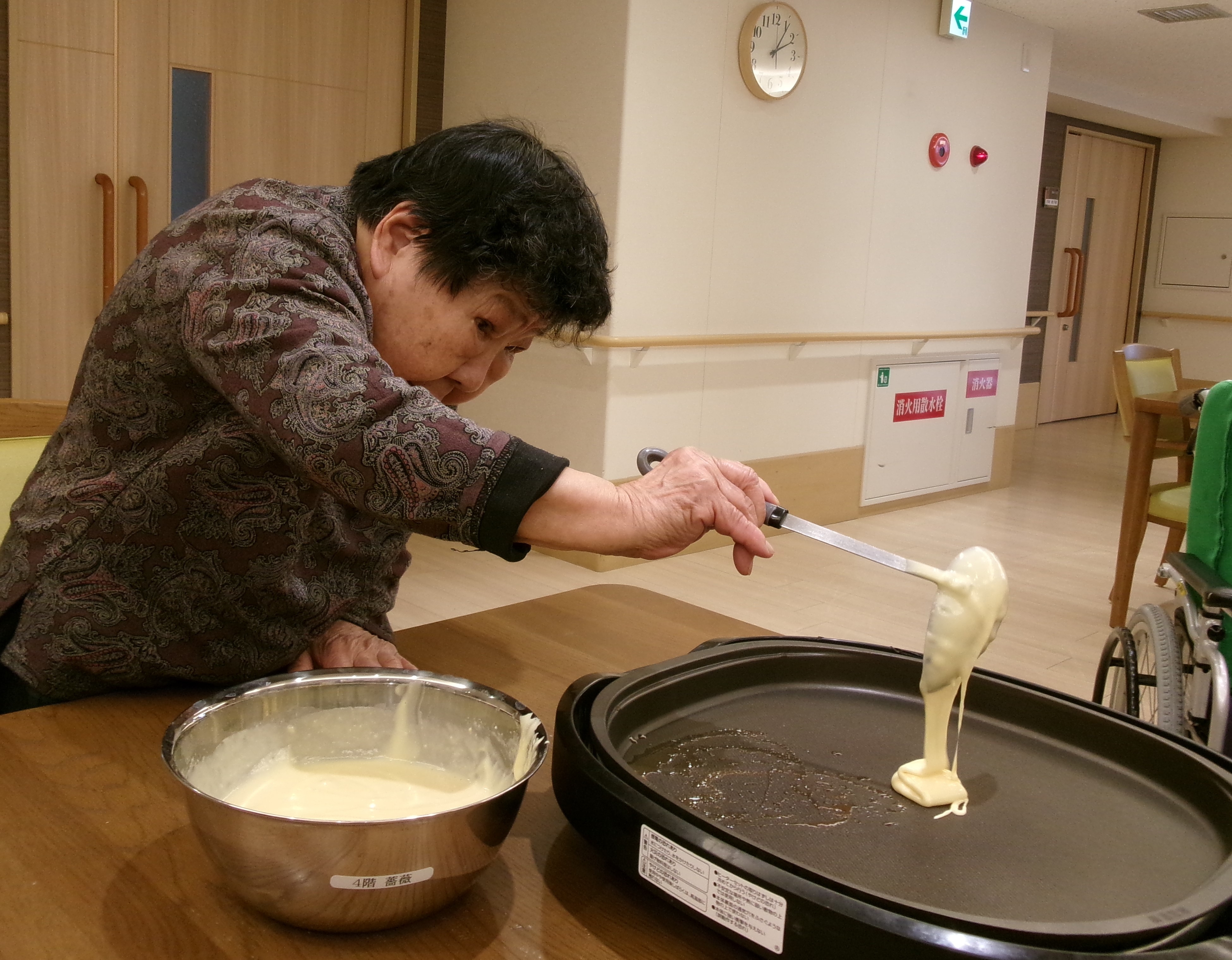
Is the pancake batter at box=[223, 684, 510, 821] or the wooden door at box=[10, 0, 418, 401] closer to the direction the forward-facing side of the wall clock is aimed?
the pancake batter

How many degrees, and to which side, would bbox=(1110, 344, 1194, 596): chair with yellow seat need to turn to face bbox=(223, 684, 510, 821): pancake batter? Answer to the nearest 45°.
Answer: approximately 45° to its right

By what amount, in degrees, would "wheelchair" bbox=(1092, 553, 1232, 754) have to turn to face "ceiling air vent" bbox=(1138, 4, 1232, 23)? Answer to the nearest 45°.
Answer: approximately 135° to its left

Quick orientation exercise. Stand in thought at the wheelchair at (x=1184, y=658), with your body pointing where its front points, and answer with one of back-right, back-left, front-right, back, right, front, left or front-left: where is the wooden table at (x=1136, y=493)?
back-left

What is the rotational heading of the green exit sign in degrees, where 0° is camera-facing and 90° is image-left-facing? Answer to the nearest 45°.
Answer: approximately 315°

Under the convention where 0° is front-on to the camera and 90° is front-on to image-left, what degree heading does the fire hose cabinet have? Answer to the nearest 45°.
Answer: approximately 315°
